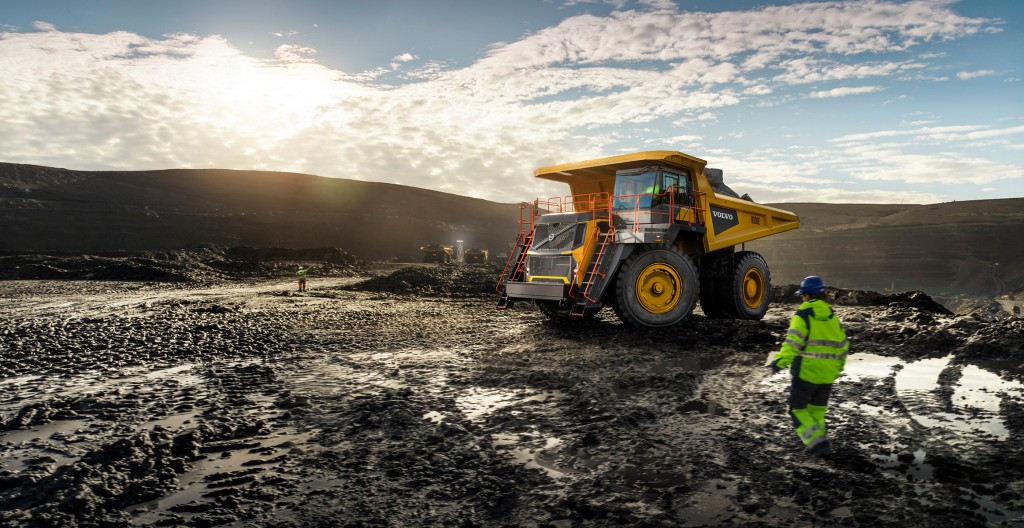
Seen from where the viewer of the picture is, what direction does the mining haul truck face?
facing the viewer and to the left of the viewer

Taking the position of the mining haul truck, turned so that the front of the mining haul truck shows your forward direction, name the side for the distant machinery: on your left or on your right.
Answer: on your right

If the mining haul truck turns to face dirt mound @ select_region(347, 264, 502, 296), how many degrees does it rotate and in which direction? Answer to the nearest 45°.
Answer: approximately 90° to its right
